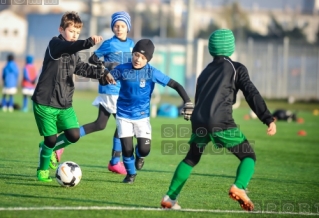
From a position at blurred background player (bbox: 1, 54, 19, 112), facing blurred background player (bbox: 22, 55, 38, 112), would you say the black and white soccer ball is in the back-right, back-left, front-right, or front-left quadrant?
front-right

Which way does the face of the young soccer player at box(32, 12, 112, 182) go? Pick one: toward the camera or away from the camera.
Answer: toward the camera

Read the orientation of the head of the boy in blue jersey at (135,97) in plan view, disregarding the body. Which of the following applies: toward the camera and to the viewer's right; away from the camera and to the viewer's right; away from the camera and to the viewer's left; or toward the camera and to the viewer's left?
toward the camera and to the viewer's left

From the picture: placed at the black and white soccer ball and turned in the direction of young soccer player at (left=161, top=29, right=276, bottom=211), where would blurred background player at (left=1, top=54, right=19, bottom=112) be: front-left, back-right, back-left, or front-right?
back-left

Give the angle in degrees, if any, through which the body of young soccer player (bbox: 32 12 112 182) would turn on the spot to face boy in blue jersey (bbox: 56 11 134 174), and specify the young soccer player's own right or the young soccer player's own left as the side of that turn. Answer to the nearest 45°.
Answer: approximately 90° to the young soccer player's own left

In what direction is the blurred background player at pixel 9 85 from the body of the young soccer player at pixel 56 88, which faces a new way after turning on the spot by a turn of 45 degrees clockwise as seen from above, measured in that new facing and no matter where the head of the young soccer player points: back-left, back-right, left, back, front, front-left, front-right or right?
back

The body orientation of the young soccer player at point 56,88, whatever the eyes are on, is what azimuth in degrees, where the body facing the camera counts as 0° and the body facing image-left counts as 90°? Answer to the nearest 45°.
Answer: approximately 315°

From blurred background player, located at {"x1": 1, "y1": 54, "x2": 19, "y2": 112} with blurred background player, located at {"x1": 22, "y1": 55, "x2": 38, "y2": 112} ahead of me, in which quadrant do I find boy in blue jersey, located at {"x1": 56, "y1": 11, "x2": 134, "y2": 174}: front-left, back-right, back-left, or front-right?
front-right

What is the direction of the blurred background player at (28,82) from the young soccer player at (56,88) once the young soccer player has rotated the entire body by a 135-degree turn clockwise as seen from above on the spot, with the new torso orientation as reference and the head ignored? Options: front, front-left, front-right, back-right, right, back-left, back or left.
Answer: right

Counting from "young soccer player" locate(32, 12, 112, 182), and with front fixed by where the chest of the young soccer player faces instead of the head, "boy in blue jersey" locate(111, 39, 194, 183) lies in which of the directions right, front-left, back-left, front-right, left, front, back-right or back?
front-left

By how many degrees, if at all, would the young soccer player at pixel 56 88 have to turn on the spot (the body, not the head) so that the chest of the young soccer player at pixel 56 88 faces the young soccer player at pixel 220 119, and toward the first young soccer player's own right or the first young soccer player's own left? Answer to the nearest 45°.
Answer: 0° — they already face them

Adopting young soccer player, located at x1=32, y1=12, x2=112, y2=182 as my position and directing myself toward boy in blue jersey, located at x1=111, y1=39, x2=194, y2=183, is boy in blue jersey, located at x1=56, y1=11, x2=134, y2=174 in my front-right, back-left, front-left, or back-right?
front-left
